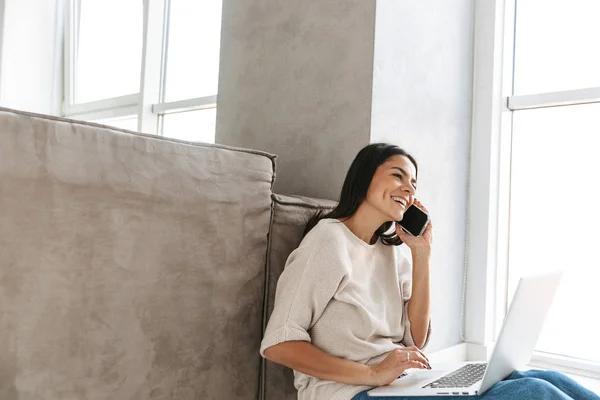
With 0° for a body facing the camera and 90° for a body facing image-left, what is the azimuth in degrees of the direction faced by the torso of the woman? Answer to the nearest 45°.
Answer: approximately 315°

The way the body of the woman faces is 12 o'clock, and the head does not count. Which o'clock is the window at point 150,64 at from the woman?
The window is roughly at 6 o'clock from the woman.

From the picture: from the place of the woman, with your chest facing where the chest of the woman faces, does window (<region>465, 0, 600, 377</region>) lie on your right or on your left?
on your left

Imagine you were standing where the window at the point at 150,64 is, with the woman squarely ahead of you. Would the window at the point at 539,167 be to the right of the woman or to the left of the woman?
left
